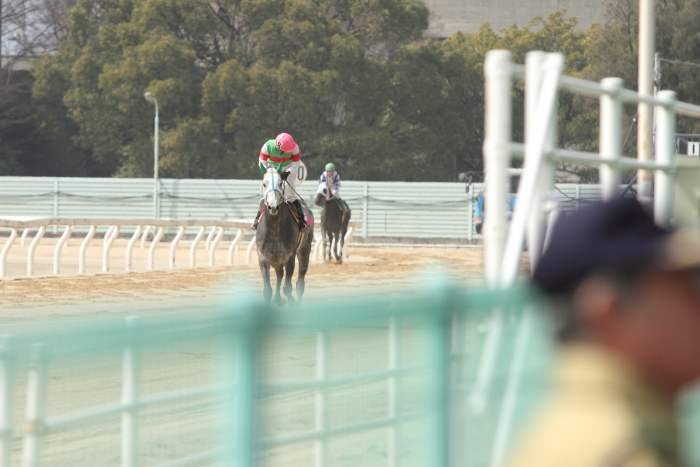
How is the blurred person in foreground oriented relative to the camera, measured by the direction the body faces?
to the viewer's right

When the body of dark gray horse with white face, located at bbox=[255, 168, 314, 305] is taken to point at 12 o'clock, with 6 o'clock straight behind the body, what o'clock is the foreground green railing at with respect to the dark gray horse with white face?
The foreground green railing is roughly at 12 o'clock from the dark gray horse with white face.

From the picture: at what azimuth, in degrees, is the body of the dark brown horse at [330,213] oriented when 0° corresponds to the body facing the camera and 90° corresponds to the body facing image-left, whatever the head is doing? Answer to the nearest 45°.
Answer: approximately 0°

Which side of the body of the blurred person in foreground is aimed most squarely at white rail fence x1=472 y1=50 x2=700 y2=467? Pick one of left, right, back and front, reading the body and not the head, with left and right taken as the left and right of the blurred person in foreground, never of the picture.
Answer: left

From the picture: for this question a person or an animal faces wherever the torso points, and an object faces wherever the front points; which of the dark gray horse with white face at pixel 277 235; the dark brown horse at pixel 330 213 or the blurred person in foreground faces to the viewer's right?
the blurred person in foreground

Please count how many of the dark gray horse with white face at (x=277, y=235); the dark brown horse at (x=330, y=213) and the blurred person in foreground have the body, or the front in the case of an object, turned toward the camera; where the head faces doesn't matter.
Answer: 2

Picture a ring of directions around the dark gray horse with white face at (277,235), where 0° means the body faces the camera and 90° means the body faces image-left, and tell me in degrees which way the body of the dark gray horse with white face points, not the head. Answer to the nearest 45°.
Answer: approximately 0°

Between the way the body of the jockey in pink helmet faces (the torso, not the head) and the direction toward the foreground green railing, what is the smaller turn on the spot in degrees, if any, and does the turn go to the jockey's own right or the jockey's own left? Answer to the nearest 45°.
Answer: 0° — they already face it
